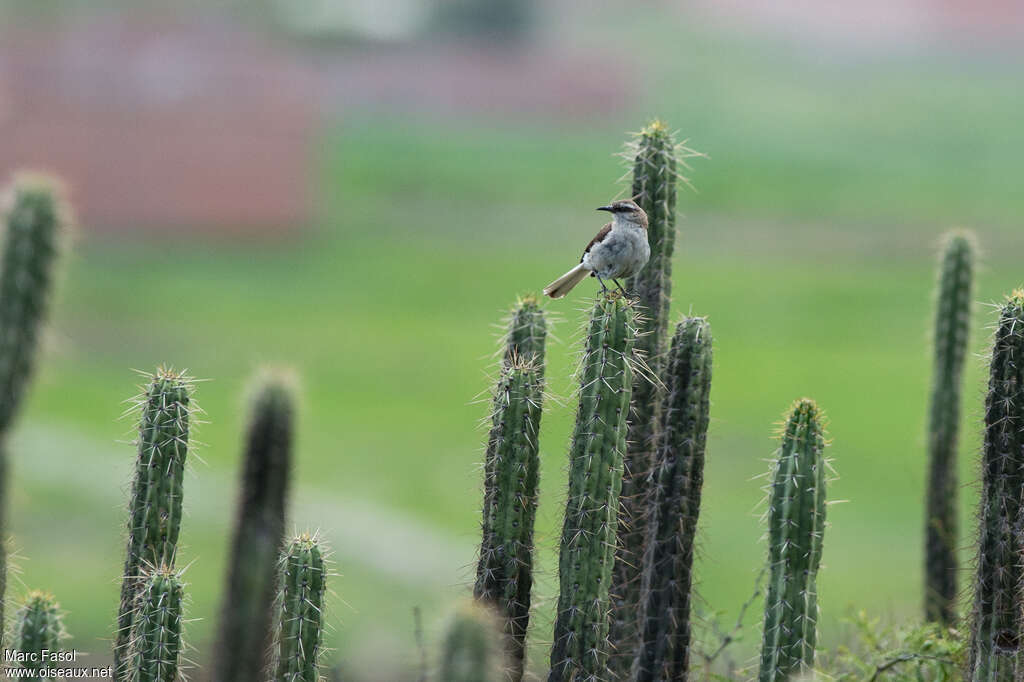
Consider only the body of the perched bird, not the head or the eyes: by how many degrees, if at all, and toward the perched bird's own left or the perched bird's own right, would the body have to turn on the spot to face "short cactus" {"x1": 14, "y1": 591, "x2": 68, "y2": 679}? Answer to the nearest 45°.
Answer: approximately 135° to the perched bird's own right

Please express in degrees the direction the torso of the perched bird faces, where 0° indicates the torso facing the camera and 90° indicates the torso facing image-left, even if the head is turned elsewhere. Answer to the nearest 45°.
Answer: approximately 315°

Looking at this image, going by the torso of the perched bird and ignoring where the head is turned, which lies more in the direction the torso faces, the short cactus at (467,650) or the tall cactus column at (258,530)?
the short cactus

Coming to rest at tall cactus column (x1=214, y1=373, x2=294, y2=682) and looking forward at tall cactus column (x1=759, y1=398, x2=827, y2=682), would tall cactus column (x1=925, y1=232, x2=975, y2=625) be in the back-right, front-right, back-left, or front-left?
front-left

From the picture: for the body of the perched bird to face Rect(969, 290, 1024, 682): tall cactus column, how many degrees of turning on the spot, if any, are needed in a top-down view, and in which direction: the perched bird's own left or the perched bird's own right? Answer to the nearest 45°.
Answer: approximately 45° to the perched bird's own left
